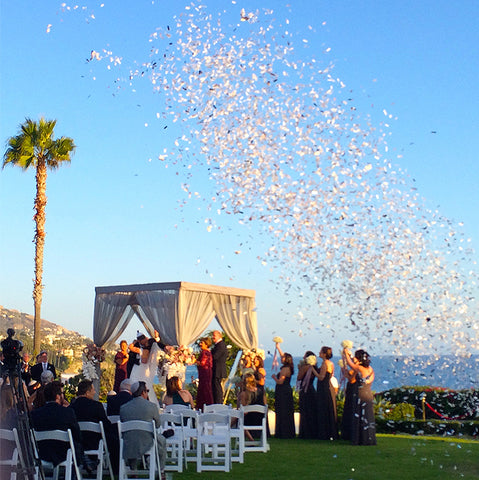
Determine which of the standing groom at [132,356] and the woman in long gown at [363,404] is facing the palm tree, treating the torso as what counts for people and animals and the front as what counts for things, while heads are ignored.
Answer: the woman in long gown

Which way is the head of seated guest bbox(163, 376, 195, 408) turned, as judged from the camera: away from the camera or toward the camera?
away from the camera

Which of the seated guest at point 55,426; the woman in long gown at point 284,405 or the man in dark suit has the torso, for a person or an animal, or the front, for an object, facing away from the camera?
the seated guest

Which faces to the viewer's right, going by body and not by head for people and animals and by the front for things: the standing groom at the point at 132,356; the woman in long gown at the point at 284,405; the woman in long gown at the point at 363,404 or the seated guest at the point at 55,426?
the standing groom

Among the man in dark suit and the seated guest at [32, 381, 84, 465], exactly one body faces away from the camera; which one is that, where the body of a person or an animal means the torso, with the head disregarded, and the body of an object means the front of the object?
the seated guest

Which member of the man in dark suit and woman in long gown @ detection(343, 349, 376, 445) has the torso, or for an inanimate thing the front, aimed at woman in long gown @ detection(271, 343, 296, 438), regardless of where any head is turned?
woman in long gown @ detection(343, 349, 376, 445)

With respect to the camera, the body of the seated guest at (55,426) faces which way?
away from the camera

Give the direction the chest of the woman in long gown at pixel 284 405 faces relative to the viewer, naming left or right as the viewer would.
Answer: facing to the left of the viewer

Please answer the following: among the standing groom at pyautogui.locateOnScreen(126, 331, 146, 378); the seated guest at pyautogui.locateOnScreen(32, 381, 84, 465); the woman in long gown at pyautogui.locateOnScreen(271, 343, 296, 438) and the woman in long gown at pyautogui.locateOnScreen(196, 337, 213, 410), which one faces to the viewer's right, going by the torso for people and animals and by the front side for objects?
the standing groom

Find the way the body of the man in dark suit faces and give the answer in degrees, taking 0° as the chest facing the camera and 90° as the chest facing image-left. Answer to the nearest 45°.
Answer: approximately 90°

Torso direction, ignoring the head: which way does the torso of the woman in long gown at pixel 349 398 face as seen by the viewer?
to the viewer's left
